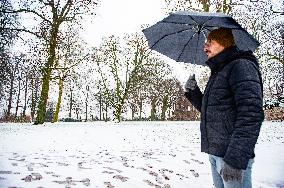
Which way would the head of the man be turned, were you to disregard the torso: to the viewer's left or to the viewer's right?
to the viewer's left

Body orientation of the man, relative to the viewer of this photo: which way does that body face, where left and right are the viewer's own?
facing to the left of the viewer
